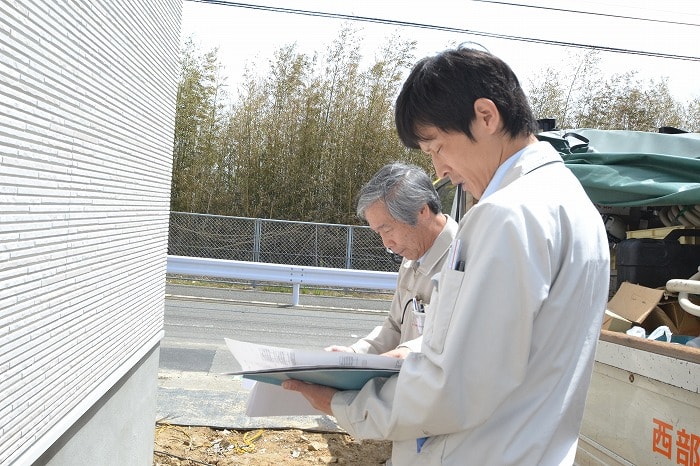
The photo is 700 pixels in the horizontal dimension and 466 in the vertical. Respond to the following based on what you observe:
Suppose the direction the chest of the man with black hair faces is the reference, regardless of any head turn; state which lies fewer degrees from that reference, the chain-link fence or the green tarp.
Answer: the chain-link fence

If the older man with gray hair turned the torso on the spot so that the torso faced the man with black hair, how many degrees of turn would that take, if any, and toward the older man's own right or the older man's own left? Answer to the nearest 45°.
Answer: approximately 45° to the older man's own left

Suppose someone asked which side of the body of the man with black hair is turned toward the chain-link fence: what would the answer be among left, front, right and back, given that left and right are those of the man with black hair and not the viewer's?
right

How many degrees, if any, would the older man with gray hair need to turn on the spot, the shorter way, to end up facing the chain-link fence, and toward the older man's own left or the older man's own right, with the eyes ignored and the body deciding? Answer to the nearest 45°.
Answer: approximately 135° to the older man's own right

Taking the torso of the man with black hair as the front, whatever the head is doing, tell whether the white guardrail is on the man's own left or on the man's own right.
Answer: on the man's own right

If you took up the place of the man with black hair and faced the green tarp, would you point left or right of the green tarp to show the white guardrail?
left

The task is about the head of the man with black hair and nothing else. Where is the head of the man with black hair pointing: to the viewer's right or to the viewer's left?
to the viewer's left

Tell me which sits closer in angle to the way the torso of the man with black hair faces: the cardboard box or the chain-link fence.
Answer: the chain-link fence

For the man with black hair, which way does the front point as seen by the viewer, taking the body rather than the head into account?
to the viewer's left

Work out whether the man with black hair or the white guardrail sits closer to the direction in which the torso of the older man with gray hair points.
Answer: the man with black hair

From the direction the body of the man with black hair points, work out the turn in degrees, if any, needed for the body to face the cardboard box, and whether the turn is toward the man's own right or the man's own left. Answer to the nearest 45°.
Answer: approximately 135° to the man's own right
